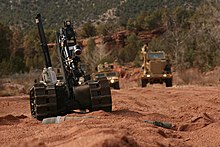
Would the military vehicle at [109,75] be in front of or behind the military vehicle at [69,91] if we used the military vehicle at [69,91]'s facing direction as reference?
behind

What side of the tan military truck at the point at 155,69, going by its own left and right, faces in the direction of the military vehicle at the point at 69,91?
front

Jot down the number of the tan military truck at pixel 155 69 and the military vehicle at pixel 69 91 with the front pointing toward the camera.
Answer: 2

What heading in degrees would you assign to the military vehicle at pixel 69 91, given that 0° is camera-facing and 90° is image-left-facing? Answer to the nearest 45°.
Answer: approximately 0°
